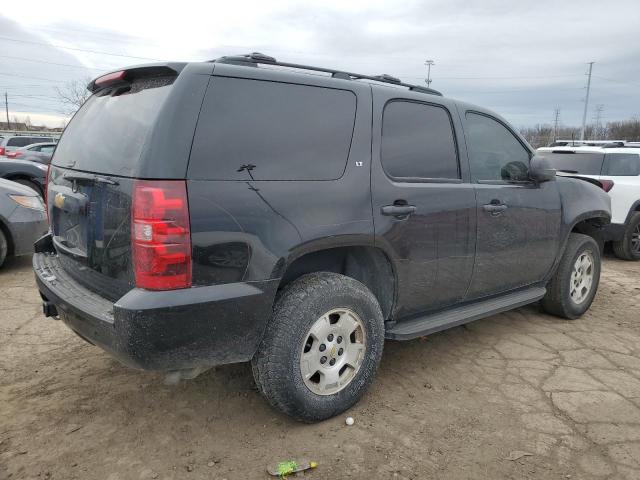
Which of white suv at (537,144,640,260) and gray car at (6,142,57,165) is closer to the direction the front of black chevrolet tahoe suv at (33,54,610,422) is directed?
the white suv

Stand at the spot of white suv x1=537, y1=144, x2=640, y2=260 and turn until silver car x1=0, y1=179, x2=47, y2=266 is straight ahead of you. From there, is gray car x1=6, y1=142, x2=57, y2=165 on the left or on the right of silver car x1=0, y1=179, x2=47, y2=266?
right

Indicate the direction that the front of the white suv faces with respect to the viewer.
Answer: facing away from the viewer and to the right of the viewer

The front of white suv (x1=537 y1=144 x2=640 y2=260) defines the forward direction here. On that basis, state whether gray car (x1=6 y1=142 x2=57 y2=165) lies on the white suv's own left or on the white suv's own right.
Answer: on the white suv's own left

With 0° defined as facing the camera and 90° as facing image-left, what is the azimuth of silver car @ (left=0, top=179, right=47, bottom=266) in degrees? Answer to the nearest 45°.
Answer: approximately 270°

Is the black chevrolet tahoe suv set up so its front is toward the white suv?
yes

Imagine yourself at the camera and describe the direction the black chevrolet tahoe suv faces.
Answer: facing away from the viewer and to the right of the viewer

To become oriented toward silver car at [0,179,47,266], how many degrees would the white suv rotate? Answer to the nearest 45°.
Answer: approximately 180°

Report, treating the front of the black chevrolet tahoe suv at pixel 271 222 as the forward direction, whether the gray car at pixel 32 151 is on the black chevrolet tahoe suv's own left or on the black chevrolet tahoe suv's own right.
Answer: on the black chevrolet tahoe suv's own left
